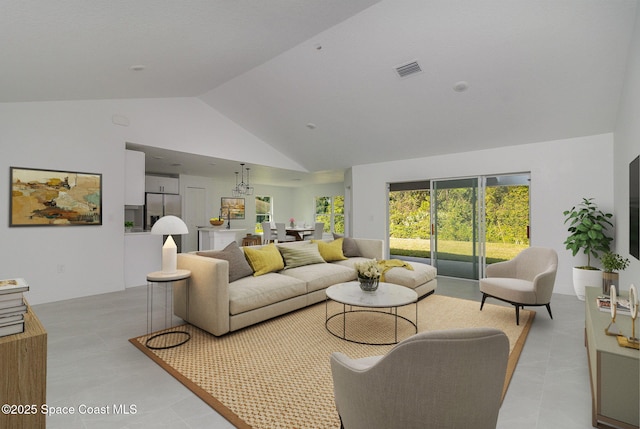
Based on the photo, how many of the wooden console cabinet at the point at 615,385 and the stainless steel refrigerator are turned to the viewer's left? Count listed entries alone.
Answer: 1

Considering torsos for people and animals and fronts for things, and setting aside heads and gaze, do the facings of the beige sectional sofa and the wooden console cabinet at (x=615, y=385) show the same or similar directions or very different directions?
very different directions

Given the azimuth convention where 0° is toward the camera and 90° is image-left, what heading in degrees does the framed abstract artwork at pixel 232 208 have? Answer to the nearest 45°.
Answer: approximately 0°

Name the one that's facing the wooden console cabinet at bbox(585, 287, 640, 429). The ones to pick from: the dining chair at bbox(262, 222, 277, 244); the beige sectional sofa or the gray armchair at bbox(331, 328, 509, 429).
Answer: the beige sectional sofa

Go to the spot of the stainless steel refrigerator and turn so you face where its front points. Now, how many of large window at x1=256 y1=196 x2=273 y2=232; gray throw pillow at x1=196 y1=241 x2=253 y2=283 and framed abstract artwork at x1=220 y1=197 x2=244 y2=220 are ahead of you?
1

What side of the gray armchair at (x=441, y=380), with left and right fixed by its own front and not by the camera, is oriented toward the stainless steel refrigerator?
front

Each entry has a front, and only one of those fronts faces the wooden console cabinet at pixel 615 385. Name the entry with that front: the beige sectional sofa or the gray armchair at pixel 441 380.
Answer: the beige sectional sofa

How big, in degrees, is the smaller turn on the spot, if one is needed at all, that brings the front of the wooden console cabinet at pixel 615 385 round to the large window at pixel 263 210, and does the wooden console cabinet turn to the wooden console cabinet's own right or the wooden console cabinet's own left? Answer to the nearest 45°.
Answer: approximately 45° to the wooden console cabinet's own right

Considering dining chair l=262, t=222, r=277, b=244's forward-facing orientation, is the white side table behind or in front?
behind

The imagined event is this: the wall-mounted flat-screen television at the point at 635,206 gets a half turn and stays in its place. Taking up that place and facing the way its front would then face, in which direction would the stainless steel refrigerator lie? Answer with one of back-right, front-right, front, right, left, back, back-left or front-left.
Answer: back

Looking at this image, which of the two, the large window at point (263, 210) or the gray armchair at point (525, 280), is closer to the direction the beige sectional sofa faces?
the gray armchair

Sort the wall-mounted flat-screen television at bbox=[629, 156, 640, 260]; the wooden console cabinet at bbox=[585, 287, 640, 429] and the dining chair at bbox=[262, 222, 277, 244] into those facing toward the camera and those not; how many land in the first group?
0

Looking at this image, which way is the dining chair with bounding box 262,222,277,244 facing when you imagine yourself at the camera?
facing away from the viewer and to the right of the viewer

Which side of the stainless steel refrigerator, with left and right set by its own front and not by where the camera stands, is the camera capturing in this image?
front

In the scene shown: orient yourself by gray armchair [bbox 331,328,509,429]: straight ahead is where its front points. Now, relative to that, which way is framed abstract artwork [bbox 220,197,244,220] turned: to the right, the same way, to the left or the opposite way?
the opposite way

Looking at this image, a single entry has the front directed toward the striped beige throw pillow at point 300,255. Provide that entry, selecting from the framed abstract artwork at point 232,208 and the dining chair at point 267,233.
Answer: the framed abstract artwork

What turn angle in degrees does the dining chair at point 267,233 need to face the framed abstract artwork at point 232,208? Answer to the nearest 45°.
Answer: approximately 90° to its left

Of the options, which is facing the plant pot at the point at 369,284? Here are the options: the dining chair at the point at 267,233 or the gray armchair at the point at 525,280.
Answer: the gray armchair

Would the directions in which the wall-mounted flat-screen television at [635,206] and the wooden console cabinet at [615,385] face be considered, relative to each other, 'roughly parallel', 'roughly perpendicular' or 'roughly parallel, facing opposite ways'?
roughly parallel

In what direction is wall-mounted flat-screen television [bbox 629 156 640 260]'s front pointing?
to the viewer's left

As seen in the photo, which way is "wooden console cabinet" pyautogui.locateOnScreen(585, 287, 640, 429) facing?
to the viewer's left

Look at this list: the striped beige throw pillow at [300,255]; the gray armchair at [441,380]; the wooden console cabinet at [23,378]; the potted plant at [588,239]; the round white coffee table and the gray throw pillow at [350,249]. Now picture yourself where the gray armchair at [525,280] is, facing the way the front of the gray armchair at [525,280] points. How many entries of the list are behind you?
1
